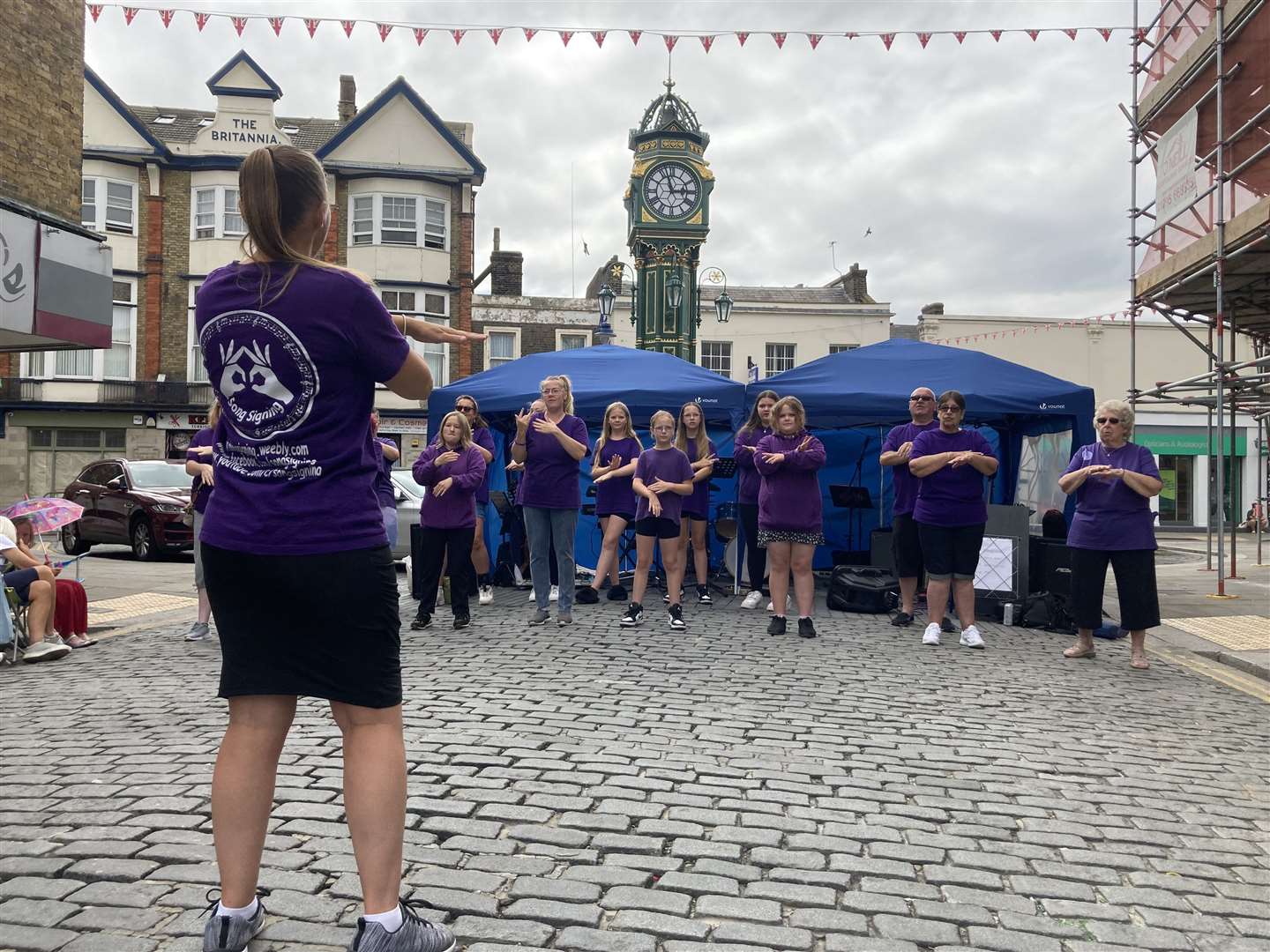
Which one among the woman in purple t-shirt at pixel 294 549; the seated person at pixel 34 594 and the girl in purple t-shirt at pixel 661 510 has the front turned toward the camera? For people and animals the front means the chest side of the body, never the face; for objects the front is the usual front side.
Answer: the girl in purple t-shirt

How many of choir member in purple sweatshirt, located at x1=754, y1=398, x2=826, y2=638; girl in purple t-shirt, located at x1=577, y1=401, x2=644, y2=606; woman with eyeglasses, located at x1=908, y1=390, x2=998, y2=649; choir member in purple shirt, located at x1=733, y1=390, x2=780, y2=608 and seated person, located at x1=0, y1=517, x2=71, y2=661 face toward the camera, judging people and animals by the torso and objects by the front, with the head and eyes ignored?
4

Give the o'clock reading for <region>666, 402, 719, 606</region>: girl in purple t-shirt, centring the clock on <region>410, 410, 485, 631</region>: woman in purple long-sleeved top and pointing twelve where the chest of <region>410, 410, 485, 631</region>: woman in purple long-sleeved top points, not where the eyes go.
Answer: <region>666, 402, 719, 606</region>: girl in purple t-shirt is roughly at 8 o'clock from <region>410, 410, 485, 631</region>: woman in purple long-sleeved top.

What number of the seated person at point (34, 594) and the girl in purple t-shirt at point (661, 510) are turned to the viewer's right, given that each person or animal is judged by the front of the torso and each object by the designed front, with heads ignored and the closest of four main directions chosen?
1

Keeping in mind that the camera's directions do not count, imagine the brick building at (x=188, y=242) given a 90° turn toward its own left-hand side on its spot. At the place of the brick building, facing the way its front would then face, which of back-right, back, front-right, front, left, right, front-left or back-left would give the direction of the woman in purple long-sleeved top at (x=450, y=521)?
right

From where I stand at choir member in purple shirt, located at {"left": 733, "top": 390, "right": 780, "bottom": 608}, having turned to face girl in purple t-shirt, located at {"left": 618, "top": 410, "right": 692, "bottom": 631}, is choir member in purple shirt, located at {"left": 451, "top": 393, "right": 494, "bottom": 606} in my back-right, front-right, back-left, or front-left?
front-right

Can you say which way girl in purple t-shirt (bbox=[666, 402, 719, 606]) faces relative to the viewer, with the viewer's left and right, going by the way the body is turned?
facing the viewer

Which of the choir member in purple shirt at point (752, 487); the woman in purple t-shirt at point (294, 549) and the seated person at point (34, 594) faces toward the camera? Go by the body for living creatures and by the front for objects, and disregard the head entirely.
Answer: the choir member in purple shirt

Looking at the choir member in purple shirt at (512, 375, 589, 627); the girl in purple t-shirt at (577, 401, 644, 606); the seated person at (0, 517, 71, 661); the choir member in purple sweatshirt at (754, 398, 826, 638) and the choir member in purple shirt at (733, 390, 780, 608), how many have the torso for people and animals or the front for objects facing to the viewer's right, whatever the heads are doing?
1

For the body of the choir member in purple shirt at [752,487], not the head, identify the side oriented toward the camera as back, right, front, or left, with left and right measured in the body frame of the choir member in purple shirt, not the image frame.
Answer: front

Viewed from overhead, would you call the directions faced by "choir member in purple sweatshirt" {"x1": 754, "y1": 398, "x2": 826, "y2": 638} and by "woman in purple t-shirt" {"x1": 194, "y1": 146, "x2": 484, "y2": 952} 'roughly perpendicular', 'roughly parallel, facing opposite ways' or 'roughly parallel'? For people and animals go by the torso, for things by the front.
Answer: roughly parallel, facing opposite ways

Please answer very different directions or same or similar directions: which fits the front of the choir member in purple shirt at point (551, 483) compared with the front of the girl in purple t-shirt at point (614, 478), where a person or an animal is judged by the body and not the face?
same or similar directions

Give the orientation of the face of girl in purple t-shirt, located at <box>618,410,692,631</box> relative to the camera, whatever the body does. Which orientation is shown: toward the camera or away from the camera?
toward the camera

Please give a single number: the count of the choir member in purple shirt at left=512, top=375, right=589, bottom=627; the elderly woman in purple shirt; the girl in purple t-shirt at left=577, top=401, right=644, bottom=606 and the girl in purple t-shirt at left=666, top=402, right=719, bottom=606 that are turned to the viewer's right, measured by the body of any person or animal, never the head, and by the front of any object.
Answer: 0

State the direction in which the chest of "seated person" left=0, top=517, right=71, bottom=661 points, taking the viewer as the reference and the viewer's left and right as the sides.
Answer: facing to the right of the viewer

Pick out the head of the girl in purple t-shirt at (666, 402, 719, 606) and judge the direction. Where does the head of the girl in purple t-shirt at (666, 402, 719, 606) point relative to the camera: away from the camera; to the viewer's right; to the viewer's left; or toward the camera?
toward the camera

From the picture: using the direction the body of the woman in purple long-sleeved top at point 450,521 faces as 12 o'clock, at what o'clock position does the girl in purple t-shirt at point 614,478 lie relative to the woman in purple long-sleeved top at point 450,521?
the girl in purple t-shirt at point 614,478 is roughly at 8 o'clock from the woman in purple long-sleeved top at point 450,521.

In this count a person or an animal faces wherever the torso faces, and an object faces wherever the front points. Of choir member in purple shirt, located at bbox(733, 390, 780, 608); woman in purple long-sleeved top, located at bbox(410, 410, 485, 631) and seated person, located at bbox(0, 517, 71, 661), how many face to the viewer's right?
1

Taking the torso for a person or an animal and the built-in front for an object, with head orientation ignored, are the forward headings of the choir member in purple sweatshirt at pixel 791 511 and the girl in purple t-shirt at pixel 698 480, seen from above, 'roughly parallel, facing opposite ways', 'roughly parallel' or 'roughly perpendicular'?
roughly parallel
